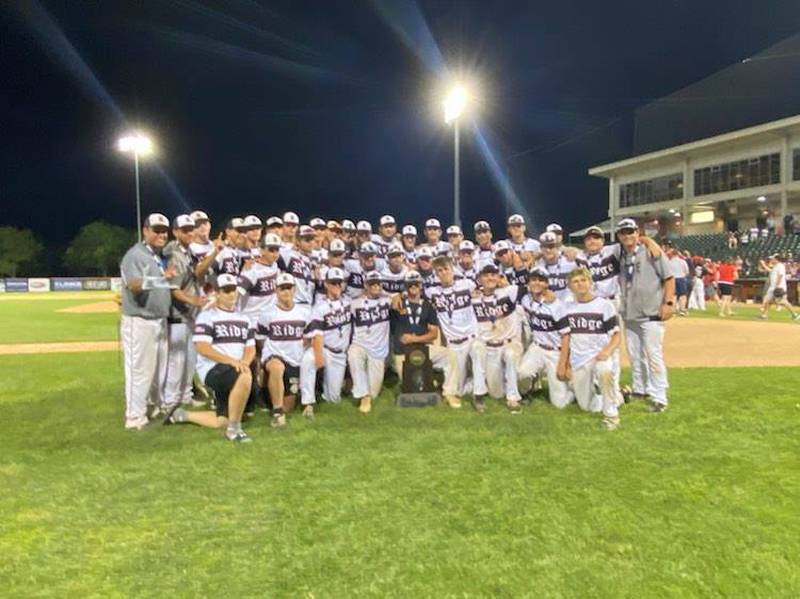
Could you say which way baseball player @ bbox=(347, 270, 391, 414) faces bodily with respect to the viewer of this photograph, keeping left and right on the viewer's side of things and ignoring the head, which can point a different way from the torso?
facing the viewer

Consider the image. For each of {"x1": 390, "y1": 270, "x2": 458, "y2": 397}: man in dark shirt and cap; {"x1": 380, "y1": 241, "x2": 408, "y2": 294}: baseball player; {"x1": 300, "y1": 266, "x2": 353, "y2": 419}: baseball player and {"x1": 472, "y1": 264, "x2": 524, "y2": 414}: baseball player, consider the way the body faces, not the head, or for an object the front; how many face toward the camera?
4

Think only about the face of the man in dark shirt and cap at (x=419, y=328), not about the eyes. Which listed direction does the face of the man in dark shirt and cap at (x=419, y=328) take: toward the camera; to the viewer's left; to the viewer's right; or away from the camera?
toward the camera

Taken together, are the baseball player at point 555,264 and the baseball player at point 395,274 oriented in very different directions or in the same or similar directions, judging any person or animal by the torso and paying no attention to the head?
same or similar directions

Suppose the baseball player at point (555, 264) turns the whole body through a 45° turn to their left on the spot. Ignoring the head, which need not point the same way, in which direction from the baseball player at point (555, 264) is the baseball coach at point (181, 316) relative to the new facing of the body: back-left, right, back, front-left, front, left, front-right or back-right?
right

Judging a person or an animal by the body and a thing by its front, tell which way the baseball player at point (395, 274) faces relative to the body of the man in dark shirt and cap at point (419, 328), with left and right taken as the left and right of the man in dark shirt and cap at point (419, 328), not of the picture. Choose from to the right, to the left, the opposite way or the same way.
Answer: the same way

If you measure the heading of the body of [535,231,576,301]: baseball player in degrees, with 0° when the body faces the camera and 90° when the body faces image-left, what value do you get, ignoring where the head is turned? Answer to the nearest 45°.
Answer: approximately 0°

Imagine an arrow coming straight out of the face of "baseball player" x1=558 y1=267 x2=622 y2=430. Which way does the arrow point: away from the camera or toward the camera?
toward the camera

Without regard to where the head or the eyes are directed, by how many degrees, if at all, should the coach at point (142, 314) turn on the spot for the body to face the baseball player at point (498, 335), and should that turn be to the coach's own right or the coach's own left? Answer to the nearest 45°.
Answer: approximately 45° to the coach's own left

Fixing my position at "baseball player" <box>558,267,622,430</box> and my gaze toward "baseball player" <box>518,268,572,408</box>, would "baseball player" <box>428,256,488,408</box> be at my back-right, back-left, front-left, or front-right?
front-left

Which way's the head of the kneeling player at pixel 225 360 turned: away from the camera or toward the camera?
toward the camera

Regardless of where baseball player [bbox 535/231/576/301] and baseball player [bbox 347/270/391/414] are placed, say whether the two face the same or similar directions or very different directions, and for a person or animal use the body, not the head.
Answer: same or similar directions

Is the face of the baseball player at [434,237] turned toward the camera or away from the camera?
toward the camera

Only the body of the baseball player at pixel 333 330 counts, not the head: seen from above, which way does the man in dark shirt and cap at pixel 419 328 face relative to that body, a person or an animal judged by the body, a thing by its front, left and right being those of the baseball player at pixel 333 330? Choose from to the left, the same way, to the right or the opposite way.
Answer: the same way

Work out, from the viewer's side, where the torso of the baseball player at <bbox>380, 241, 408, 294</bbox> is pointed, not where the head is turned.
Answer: toward the camera

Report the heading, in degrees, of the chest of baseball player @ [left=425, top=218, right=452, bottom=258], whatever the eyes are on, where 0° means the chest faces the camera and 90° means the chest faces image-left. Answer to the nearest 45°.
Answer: approximately 0°

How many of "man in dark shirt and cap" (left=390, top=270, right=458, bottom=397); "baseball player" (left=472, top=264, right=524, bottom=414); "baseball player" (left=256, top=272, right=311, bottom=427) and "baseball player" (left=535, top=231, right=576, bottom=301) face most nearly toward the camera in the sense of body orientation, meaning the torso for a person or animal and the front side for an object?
4

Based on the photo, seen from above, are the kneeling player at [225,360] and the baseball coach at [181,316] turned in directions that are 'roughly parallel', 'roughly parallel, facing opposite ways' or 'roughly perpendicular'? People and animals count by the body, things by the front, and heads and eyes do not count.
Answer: roughly parallel
